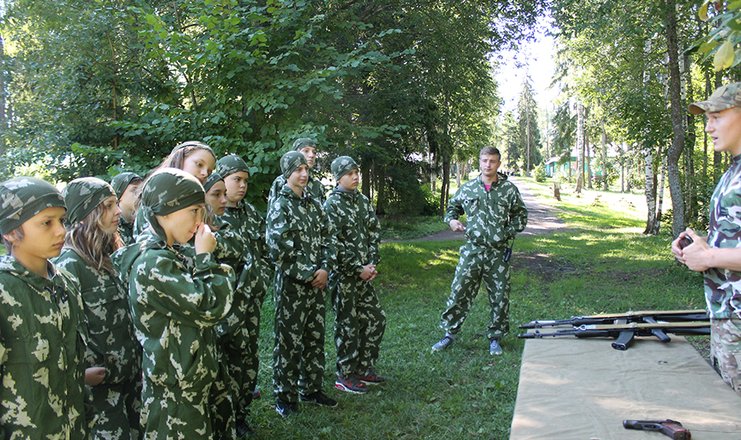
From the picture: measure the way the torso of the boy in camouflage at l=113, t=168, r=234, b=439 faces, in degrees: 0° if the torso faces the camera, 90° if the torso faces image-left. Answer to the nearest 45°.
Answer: approximately 270°

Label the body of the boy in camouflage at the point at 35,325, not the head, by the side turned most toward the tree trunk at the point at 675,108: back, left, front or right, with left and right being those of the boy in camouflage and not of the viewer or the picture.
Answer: left

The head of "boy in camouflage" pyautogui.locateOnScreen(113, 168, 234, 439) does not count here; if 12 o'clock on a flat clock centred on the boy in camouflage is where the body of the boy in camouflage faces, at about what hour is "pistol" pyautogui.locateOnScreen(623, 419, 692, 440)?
The pistol is roughly at 1 o'clock from the boy in camouflage.

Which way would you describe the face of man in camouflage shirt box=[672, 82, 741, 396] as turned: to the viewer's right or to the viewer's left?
to the viewer's left

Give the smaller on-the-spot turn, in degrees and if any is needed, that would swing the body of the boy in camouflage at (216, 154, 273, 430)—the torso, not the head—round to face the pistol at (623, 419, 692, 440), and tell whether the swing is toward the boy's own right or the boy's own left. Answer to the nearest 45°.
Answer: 0° — they already face it

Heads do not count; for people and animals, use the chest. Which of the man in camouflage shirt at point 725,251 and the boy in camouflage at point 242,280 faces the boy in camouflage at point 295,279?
the man in camouflage shirt

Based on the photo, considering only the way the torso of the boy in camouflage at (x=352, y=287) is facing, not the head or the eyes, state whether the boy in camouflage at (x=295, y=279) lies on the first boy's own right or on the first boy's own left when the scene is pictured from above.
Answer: on the first boy's own right

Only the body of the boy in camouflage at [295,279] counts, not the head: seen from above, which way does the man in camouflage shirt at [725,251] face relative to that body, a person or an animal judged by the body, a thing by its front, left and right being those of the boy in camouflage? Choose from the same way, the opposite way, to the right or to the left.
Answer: the opposite way

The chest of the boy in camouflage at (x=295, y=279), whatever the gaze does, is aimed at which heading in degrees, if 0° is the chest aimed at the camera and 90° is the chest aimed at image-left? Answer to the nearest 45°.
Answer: approximately 315°

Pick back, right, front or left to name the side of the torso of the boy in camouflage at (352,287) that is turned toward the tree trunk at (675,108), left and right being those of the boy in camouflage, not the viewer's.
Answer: left

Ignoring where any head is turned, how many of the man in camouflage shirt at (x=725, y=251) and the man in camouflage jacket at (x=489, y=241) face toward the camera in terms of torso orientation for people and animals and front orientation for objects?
1

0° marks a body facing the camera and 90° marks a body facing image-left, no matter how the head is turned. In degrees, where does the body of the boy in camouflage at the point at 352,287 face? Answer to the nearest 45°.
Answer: approximately 315°

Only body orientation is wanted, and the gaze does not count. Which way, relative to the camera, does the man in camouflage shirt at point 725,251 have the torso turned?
to the viewer's left
